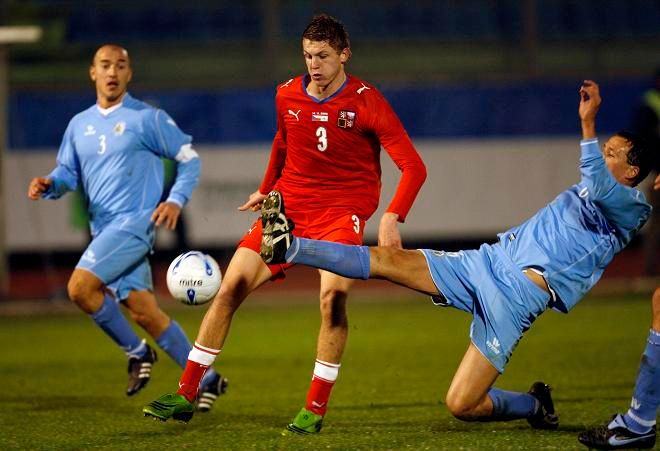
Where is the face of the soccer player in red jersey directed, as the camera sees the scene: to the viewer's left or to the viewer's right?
to the viewer's left
